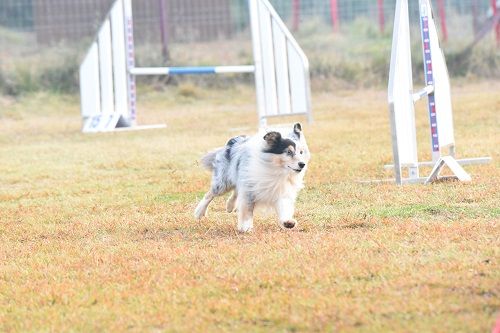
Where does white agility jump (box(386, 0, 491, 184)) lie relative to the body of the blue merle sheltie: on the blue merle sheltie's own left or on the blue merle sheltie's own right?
on the blue merle sheltie's own left

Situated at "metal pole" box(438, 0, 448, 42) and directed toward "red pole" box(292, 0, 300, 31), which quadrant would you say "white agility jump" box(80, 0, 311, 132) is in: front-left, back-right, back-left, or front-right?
front-left

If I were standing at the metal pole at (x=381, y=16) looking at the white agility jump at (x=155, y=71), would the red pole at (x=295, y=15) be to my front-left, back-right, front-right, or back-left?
front-right

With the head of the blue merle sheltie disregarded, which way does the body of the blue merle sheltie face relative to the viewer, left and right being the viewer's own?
facing the viewer and to the right of the viewer

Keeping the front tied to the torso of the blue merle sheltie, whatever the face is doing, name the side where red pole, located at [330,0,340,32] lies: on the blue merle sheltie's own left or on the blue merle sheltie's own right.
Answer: on the blue merle sheltie's own left

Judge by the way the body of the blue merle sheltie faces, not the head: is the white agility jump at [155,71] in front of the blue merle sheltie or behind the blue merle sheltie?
behind

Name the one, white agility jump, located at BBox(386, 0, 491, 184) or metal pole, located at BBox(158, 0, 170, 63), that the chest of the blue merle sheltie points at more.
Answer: the white agility jump

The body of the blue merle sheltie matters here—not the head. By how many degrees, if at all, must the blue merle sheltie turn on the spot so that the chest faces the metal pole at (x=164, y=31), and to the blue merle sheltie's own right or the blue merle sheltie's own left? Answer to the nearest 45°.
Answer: approximately 135° to the blue merle sheltie's own left

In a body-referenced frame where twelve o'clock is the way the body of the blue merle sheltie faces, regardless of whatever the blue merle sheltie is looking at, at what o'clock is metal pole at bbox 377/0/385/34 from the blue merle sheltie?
The metal pole is roughly at 8 o'clock from the blue merle sheltie.
